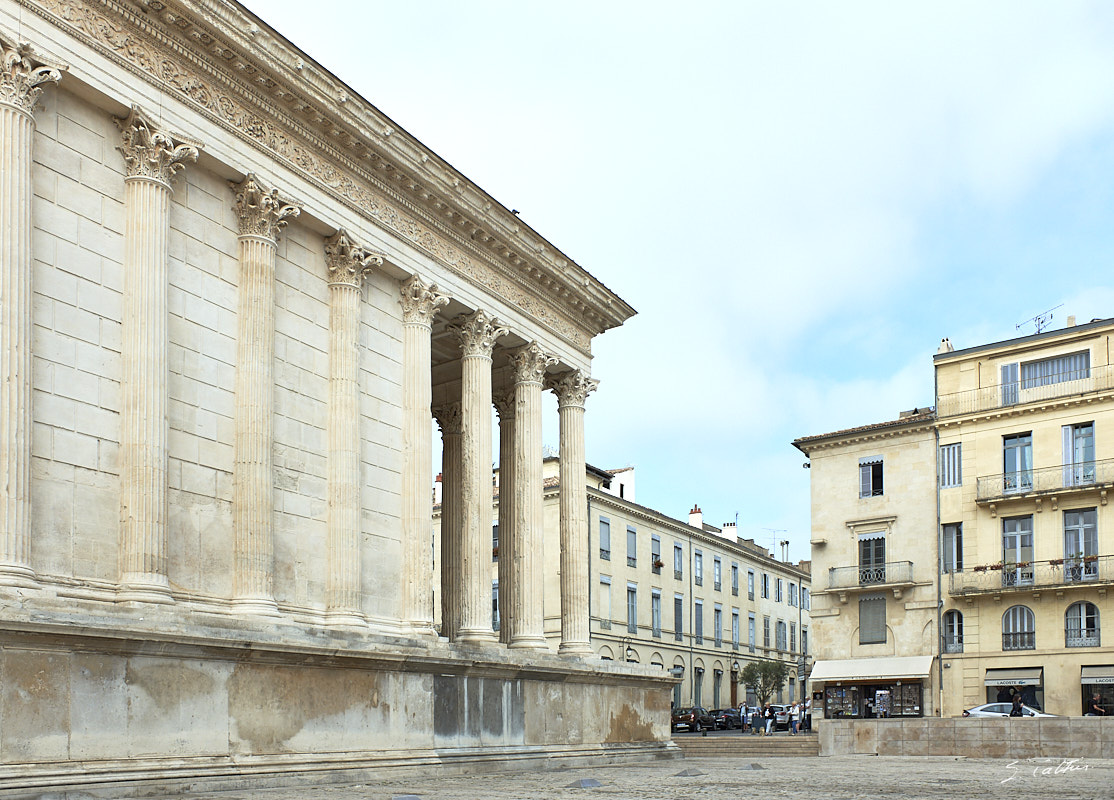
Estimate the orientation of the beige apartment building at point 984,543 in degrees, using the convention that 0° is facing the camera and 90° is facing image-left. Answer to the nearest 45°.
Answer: approximately 0°

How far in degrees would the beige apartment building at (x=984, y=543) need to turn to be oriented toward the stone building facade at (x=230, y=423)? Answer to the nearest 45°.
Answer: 0° — it already faces it

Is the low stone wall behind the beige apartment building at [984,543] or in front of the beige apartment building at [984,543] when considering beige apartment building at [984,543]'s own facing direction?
in front
